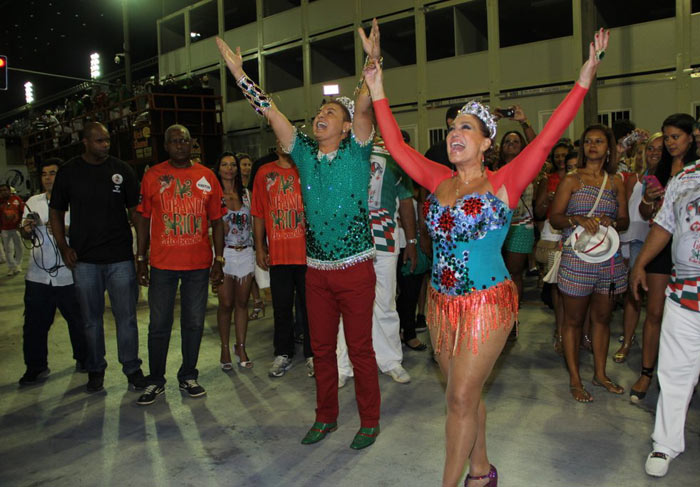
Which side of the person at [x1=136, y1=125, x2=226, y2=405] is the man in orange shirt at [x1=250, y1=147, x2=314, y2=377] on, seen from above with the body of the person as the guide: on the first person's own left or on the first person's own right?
on the first person's own left

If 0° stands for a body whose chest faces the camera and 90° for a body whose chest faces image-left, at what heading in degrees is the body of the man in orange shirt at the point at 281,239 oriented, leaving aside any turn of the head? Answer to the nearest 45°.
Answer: approximately 0°

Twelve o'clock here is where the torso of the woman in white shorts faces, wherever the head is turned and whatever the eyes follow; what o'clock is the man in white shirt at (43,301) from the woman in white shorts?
The man in white shirt is roughly at 3 o'clock from the woman in white shorts.

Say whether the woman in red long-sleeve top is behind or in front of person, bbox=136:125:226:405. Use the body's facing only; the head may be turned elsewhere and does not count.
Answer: in front

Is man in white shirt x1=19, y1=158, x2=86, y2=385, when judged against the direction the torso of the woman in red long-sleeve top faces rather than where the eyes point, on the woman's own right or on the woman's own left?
on the woman's own right

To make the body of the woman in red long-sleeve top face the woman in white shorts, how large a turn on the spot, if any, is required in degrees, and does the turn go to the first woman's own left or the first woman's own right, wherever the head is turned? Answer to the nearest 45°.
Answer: approximately 90° to the first woman's own right

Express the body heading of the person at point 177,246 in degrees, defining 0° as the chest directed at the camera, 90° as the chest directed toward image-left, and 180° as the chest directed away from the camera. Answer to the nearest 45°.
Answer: approximately 0°
